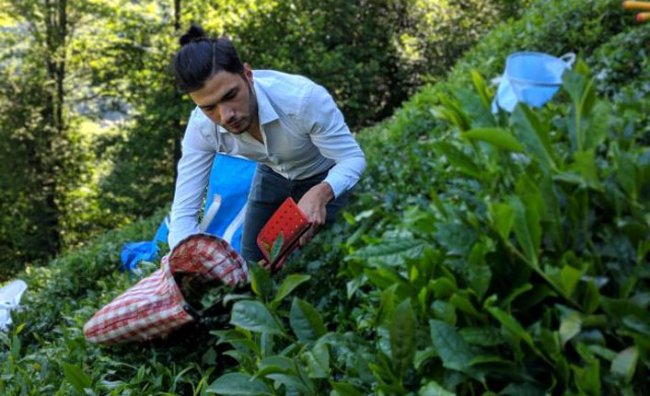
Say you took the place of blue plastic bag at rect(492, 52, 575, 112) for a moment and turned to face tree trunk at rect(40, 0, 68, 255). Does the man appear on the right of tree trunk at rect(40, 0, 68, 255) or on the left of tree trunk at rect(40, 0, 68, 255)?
left

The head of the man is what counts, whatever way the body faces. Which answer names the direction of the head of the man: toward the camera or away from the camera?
toward the camera

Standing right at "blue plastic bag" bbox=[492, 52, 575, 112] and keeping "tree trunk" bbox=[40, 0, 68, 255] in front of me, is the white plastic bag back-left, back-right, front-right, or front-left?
front-left

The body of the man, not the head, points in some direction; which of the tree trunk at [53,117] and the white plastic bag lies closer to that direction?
the white plastic bag

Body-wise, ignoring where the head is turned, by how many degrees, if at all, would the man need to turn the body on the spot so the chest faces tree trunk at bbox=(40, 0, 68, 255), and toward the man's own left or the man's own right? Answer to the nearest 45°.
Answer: approximately 135° to the man's own right

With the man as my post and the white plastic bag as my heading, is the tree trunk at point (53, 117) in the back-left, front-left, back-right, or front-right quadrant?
front-right

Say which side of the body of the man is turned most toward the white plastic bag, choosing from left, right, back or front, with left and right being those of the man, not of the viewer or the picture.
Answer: right

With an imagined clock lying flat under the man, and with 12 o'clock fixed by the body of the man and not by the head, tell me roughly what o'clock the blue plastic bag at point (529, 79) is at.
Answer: The blue plastic bag is roughly at 8 o'clock from the man.
